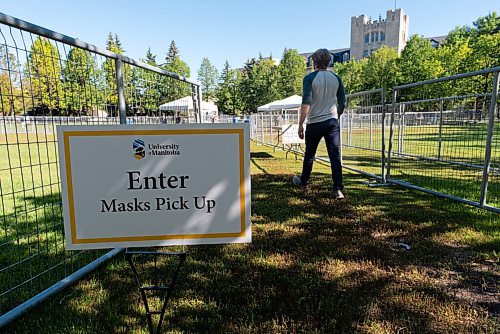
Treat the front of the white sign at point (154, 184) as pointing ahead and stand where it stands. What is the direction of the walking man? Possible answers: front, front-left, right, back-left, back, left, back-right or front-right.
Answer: back-left

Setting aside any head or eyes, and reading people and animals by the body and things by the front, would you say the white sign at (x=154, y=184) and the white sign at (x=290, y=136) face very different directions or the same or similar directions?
same or similar directions

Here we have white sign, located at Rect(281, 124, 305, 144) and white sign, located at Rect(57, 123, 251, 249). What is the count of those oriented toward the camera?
2

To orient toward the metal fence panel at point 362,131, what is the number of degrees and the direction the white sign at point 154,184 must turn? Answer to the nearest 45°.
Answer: approximately 135° to its left

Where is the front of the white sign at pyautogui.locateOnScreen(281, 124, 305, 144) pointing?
toward the camera

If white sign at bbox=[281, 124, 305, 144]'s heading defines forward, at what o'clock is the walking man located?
The walking man is roughly at 12 o'clock from the white sign.

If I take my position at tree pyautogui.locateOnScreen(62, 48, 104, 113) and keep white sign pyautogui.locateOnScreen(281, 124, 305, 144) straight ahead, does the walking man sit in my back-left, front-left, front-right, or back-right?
front-right

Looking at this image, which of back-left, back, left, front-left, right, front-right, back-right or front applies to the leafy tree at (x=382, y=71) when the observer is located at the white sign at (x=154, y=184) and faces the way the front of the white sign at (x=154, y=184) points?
back-left

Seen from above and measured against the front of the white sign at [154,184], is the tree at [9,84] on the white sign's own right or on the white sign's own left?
on the white sign's own right

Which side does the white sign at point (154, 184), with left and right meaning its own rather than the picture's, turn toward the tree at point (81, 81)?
back

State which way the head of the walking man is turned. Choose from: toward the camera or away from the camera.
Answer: away from the camera

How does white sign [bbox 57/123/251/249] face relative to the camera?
toward the camera

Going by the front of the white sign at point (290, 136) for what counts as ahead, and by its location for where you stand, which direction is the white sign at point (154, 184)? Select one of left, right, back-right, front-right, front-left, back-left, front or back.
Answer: front
